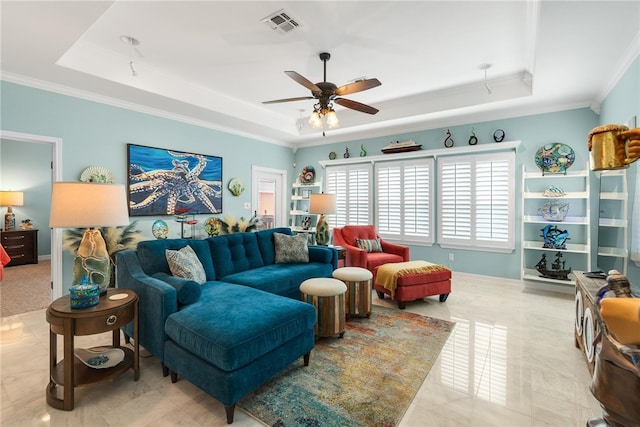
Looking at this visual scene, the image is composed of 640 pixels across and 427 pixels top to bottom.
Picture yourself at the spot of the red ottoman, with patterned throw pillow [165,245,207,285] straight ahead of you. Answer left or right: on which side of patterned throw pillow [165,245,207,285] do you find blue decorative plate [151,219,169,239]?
right

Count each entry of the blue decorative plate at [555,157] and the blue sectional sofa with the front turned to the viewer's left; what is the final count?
0

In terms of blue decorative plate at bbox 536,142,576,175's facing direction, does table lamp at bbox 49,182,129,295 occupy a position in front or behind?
in front

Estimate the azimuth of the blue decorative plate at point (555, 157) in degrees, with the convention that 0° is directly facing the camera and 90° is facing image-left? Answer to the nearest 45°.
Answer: approximately 0°

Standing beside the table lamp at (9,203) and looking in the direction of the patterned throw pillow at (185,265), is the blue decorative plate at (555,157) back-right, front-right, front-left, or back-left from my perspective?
front-left

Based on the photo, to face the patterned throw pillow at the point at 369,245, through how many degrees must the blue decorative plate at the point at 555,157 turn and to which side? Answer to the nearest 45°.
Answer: approximately 45° to its right

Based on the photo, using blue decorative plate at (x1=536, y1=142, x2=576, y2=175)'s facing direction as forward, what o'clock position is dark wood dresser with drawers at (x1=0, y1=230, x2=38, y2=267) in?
The dark wood dresser with drawers is roughly at 2 o'clock from the blue decorative plate.

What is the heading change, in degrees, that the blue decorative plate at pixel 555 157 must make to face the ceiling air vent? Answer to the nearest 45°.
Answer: approximately 45° to its right

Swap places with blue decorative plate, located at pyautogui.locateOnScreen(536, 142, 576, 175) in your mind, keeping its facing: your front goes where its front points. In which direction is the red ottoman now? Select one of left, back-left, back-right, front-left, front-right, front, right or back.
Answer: front-right

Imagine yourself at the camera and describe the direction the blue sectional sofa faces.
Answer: facing the viewer and to the right of the viewer

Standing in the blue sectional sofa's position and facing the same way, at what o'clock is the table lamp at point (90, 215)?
The table lamp is roughly at 3 o'clock from the blue sectional sofa.

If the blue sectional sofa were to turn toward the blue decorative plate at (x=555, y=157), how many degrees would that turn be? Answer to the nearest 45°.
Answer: approximately 45° to its left
